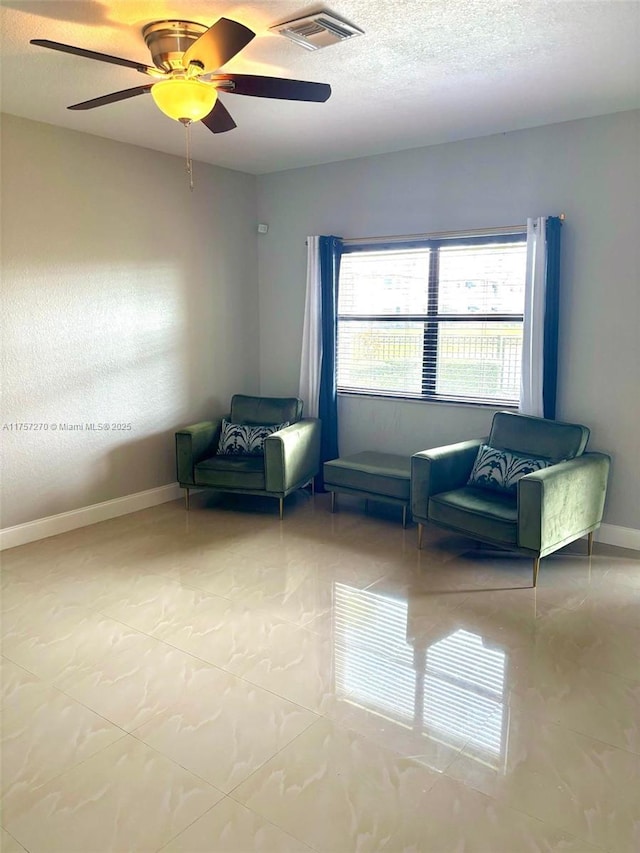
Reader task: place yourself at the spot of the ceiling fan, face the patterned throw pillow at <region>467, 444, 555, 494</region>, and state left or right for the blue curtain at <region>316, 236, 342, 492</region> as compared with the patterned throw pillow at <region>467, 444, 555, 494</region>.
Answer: left

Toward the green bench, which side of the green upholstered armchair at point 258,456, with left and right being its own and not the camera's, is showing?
left

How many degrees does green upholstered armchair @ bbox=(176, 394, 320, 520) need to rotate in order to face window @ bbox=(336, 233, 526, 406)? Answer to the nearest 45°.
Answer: approximately 135° to its left

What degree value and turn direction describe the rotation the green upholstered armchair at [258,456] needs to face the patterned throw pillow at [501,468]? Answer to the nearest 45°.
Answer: approximately 90° to its left

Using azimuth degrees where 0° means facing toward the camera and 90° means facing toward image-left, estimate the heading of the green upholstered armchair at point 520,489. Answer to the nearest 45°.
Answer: approximately 45°

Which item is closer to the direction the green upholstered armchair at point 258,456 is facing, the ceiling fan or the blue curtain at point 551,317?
the ceiling fan

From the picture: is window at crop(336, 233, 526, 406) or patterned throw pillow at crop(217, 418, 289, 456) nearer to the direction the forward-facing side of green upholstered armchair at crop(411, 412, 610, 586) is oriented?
the patterned throw pillow

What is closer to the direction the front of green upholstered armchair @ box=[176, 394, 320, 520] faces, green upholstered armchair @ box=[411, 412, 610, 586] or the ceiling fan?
the ceiling fan

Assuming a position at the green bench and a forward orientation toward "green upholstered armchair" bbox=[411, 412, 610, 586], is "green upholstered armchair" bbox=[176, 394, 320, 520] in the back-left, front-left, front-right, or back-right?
back-right
